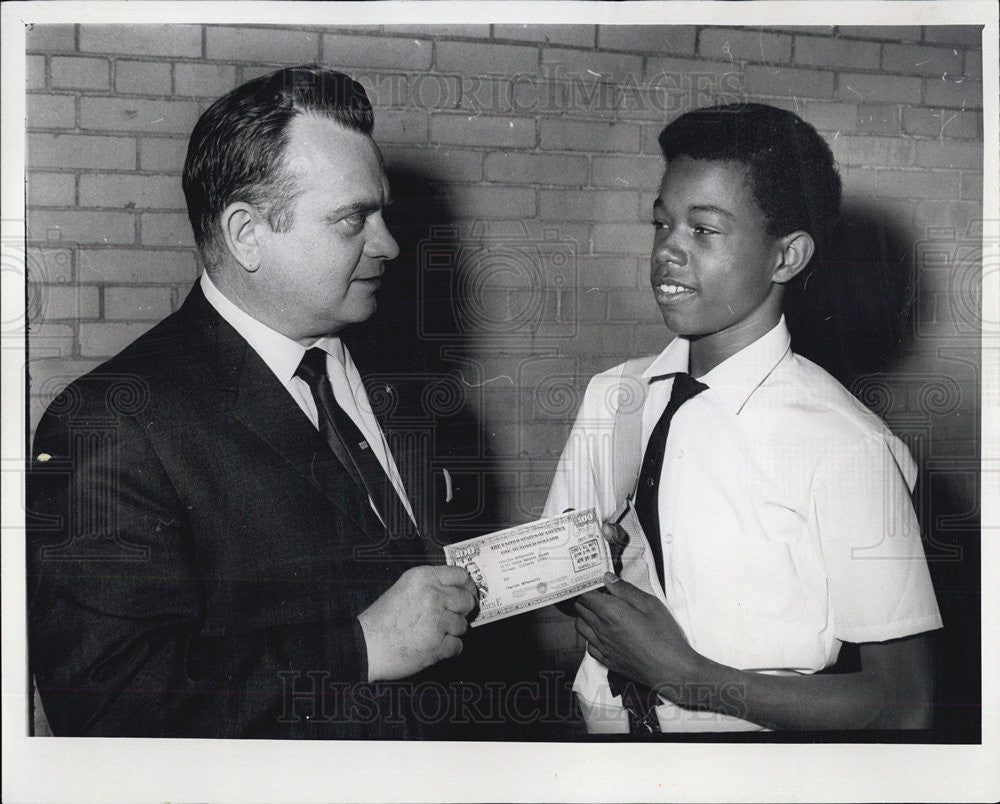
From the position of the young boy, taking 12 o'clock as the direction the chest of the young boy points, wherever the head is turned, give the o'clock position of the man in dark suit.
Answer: The man in dark suit is roughly at 1 o'clock from the young boy.

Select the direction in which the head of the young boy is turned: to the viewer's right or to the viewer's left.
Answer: to the viewer's left

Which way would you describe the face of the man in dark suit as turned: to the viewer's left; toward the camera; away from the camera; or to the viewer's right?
to the viewer's right

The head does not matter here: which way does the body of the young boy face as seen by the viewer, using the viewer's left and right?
facing the viewer and to the left of the viewer
